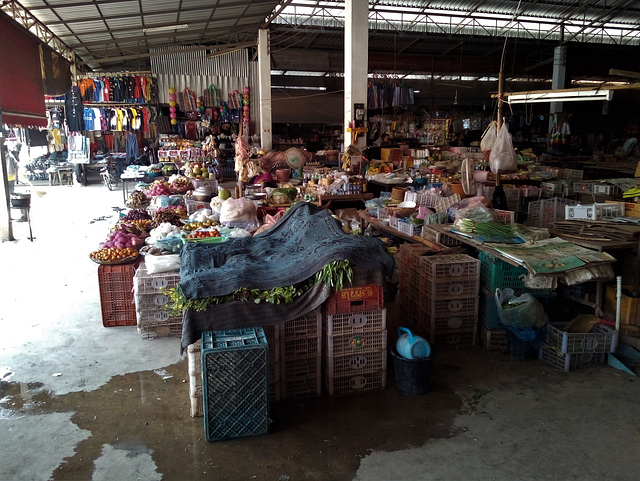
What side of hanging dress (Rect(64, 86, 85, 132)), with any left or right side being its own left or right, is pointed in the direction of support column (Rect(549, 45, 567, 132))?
left

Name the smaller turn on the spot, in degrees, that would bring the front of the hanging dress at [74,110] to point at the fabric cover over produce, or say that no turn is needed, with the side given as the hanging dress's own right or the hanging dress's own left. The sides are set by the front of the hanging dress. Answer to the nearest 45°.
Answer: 0° — it already faces it

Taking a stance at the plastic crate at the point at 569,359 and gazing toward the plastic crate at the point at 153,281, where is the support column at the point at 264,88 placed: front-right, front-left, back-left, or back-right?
front-right

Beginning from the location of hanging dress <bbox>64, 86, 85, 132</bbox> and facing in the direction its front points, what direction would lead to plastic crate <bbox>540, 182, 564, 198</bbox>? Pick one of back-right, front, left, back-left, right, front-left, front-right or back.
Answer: front-left

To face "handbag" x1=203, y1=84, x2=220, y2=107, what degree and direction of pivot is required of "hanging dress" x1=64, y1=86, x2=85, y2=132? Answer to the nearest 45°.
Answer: approximately 90° to its left

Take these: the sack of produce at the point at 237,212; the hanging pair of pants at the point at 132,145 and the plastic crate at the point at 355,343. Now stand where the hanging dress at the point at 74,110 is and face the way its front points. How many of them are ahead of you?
2

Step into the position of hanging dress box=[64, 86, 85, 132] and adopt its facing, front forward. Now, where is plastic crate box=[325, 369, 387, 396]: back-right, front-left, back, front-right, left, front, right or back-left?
front

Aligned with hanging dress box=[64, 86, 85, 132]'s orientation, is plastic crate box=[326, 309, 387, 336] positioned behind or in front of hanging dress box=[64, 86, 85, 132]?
in front

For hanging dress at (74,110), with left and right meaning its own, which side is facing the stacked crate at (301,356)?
front

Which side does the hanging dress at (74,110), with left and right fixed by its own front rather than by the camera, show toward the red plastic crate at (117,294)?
front

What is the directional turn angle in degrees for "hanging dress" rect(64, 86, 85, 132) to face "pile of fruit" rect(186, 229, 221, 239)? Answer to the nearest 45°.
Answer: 0° — it already faces it

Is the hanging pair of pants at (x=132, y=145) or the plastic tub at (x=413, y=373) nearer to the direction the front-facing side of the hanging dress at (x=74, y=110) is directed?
the plastic tub

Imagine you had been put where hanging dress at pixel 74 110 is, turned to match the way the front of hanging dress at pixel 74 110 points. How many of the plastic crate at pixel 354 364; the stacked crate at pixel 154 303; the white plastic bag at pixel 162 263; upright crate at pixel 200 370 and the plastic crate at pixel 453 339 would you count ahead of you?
5

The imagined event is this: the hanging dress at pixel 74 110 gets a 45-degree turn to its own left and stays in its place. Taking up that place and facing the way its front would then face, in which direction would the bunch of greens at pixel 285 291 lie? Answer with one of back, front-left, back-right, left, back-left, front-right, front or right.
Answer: front-right

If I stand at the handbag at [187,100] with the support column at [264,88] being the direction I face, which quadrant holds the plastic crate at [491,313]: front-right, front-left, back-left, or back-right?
front-right

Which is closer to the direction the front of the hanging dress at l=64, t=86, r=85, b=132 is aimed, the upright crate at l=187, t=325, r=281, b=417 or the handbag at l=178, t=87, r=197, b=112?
the upright crate

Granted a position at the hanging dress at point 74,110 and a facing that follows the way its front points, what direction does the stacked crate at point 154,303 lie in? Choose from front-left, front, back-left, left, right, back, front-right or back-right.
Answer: front

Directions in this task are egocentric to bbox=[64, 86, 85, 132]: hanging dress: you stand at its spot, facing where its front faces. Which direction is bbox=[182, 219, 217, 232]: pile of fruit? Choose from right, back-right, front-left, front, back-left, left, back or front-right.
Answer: front

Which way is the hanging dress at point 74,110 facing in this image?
toward the camera

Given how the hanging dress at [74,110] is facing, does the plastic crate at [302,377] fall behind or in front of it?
in front
